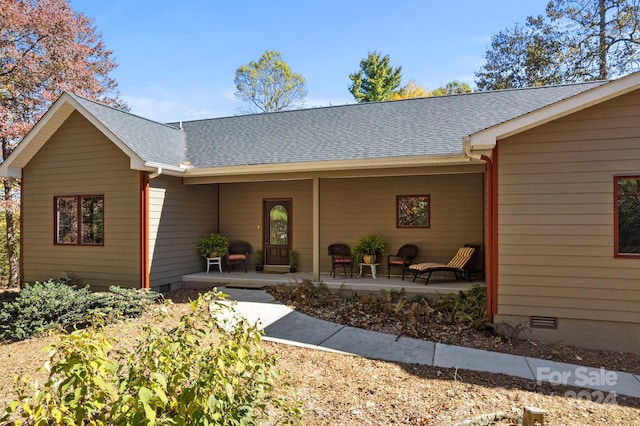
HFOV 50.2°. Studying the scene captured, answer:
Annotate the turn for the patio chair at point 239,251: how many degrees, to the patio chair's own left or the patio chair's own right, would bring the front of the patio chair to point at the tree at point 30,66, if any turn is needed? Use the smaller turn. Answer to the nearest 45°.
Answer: approximately 135° to the patio chair's own right

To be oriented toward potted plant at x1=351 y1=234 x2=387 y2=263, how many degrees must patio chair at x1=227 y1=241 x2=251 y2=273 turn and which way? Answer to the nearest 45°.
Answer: approximately 45° to its left

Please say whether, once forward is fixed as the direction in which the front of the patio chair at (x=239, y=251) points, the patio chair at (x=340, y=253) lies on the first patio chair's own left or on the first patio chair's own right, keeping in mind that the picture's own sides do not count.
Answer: on the first patio chair's own left

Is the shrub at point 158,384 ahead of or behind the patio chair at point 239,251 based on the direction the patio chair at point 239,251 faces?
ahead

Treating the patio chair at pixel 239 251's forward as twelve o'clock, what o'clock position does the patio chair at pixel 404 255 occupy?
the patio chair at pixel 404 255 is roughly at 10 o'clock from the patio chair at pixel 239 251.

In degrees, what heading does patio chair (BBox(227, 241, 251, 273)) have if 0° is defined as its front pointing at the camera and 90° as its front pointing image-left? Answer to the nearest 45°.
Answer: approximately 0°
